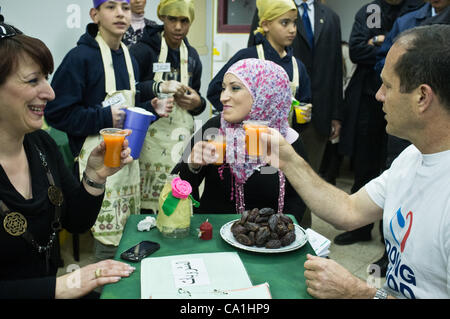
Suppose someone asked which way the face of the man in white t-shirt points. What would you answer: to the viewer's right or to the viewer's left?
to the viewer's left

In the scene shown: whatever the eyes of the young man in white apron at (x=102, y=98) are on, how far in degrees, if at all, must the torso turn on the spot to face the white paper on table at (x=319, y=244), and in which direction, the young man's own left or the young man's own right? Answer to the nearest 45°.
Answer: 0° — they already face it

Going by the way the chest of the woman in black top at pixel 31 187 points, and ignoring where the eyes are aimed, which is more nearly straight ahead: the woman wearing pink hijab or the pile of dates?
the pile of dates

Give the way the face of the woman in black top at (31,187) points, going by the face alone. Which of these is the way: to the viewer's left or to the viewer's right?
to the viewer's right

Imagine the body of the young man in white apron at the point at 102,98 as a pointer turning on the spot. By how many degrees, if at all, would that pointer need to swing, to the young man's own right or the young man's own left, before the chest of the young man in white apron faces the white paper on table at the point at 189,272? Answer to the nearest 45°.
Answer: approximately 45° to the young man's own right

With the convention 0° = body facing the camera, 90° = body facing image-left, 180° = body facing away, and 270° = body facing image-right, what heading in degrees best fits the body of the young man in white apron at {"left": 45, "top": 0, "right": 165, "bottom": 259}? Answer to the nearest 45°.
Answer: approximately 315°
